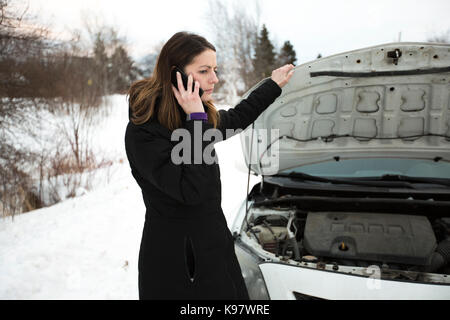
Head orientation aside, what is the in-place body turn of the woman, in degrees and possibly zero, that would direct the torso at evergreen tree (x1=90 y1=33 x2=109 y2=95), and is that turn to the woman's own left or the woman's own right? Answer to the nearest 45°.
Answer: approximately 90° to the woman's own left

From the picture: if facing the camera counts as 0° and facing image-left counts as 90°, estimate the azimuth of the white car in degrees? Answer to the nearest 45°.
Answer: approximately 0°

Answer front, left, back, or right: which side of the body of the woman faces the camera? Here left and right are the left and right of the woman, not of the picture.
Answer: right

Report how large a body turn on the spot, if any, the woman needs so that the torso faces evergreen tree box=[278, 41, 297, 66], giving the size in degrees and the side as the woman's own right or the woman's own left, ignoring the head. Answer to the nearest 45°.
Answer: approximately 90° to the woman's own left

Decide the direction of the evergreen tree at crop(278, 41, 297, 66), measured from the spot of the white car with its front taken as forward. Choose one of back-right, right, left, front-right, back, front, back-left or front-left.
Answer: back
